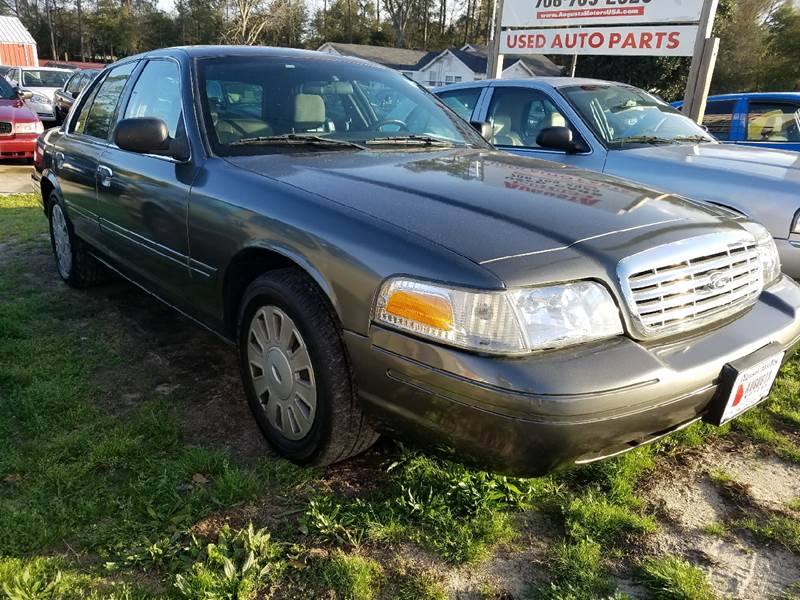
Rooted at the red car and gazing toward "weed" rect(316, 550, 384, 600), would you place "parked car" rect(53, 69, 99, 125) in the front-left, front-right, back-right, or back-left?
back-left

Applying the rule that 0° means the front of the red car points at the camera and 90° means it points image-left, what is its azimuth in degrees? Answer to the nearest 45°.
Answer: approximately 315°

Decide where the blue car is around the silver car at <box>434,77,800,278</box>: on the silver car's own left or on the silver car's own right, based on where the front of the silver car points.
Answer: on the silver car's own left

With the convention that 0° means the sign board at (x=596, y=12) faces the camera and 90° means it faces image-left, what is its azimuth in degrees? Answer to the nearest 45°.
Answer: approximately 0°

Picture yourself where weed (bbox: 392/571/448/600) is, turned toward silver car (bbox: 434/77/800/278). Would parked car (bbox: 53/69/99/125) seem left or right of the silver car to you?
left

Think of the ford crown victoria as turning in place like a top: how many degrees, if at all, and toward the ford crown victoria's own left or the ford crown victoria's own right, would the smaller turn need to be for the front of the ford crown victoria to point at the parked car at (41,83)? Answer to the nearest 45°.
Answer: approximately 180°

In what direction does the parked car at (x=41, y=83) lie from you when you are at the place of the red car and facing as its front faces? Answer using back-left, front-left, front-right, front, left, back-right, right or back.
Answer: back-left
